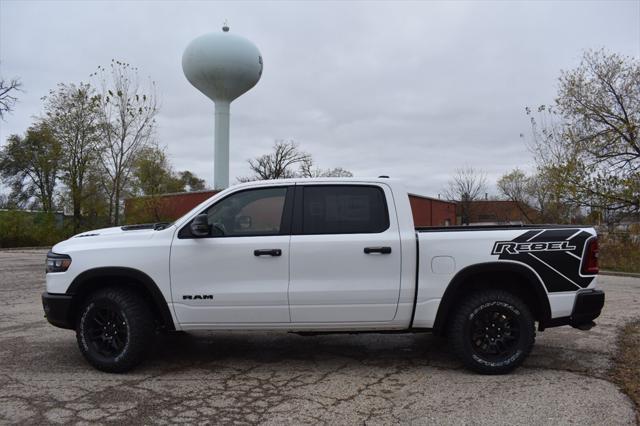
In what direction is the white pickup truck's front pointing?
to the viewer's left

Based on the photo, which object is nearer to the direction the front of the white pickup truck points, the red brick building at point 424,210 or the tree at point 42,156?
the tree

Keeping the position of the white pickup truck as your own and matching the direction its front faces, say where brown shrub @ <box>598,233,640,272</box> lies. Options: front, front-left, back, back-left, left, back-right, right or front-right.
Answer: back-right

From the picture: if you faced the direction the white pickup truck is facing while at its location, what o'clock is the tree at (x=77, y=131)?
The tree is roughly at 2 o'clock from the white pickup truck.

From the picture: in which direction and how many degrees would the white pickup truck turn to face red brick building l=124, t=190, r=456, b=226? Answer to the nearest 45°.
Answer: approximately 90° to its right

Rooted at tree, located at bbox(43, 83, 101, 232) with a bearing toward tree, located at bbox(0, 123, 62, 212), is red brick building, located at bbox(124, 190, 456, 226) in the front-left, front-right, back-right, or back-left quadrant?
back-right

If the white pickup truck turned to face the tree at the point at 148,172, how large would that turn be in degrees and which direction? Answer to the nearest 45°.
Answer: approximately 90° to its right

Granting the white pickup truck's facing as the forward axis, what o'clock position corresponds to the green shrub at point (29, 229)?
The green shrub is roughly at 2 o'clock from the white pickup truck.

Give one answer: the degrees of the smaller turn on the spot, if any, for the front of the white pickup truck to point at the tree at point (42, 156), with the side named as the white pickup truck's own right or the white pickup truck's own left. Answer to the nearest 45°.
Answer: approximately 45° to the white pickup truck's own right

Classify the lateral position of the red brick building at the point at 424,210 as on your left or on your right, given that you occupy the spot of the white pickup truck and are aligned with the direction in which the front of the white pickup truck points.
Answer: on your right

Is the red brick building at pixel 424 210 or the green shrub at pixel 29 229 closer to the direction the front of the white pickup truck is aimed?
the green shrub
